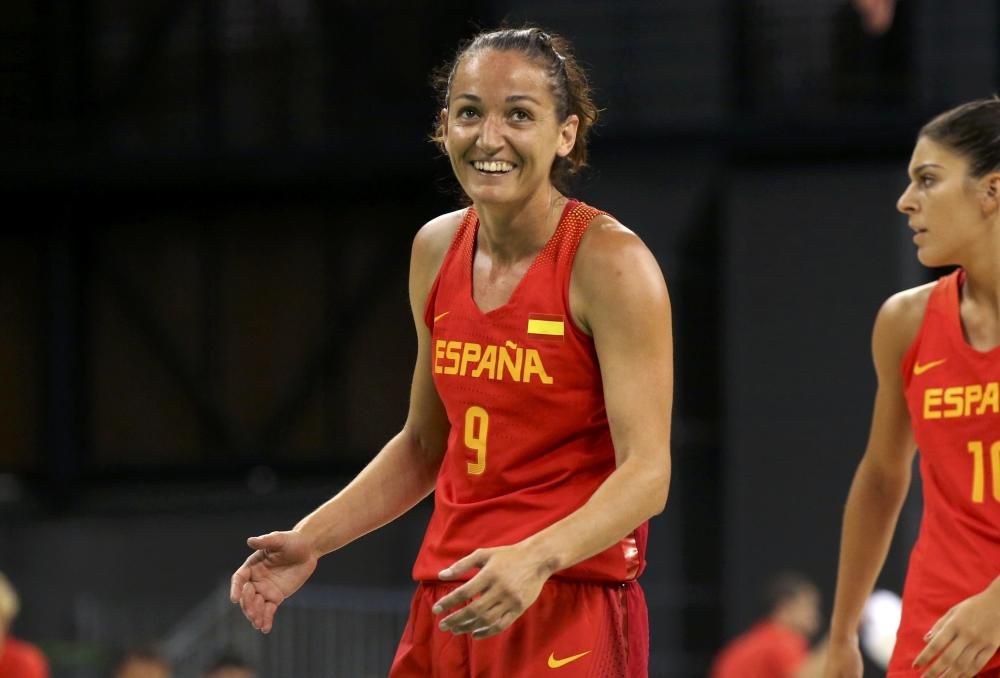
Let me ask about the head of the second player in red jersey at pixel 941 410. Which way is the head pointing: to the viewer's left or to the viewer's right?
to the viewer's left

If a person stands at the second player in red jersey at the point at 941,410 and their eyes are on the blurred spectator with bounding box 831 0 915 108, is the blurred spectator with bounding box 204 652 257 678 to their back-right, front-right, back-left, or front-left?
front-left

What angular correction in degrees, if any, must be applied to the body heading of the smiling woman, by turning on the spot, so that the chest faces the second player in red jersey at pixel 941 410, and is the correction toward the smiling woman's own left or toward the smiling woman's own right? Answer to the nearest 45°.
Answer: approximately 135° to the smiling woman's own left

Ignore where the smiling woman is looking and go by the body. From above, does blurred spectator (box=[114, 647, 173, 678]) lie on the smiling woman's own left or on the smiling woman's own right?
on the smiling woman's own right

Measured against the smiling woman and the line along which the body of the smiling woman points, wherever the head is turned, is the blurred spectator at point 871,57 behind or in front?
behind

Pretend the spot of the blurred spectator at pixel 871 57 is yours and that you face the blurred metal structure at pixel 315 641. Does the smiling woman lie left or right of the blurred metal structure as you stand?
left

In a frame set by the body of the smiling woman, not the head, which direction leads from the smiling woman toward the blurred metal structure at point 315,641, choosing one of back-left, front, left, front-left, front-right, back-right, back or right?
back-right

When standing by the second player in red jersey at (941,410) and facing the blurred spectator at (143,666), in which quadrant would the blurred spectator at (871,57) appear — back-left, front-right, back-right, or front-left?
front-right
